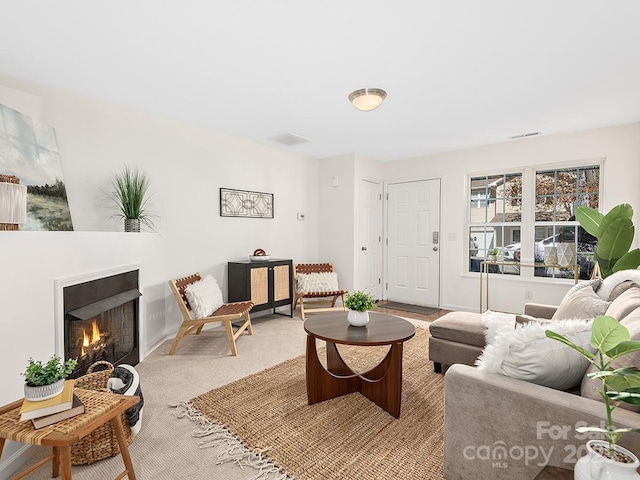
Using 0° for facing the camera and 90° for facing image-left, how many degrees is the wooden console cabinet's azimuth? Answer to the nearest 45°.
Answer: approximately 315°

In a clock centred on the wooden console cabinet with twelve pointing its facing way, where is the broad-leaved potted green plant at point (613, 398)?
The broad-leaved potted green plant is roughly at 1 o'clock from the wooden console cabinet.

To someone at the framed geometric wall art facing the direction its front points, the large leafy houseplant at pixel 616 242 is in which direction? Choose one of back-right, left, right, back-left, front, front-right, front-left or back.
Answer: front

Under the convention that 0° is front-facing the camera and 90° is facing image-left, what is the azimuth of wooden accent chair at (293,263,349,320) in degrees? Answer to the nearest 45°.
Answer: approximately 315°

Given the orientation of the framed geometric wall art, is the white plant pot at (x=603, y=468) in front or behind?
in front

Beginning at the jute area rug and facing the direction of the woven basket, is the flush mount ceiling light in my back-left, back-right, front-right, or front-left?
back-right

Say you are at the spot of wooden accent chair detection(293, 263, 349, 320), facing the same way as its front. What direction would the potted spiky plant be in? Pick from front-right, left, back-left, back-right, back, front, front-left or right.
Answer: right

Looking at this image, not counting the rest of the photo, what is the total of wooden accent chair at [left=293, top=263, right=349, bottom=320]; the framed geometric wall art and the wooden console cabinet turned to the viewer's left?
0

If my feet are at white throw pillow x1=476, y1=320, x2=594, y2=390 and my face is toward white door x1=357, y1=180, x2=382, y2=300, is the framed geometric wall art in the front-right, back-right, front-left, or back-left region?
front-left

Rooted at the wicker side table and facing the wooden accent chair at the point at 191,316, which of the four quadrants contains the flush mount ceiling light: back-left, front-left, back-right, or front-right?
front-right

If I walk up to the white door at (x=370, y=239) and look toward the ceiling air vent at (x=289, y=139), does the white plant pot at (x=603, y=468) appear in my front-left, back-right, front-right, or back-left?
front-left

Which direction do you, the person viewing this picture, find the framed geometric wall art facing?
facing the viewer and to the right of the viewer
